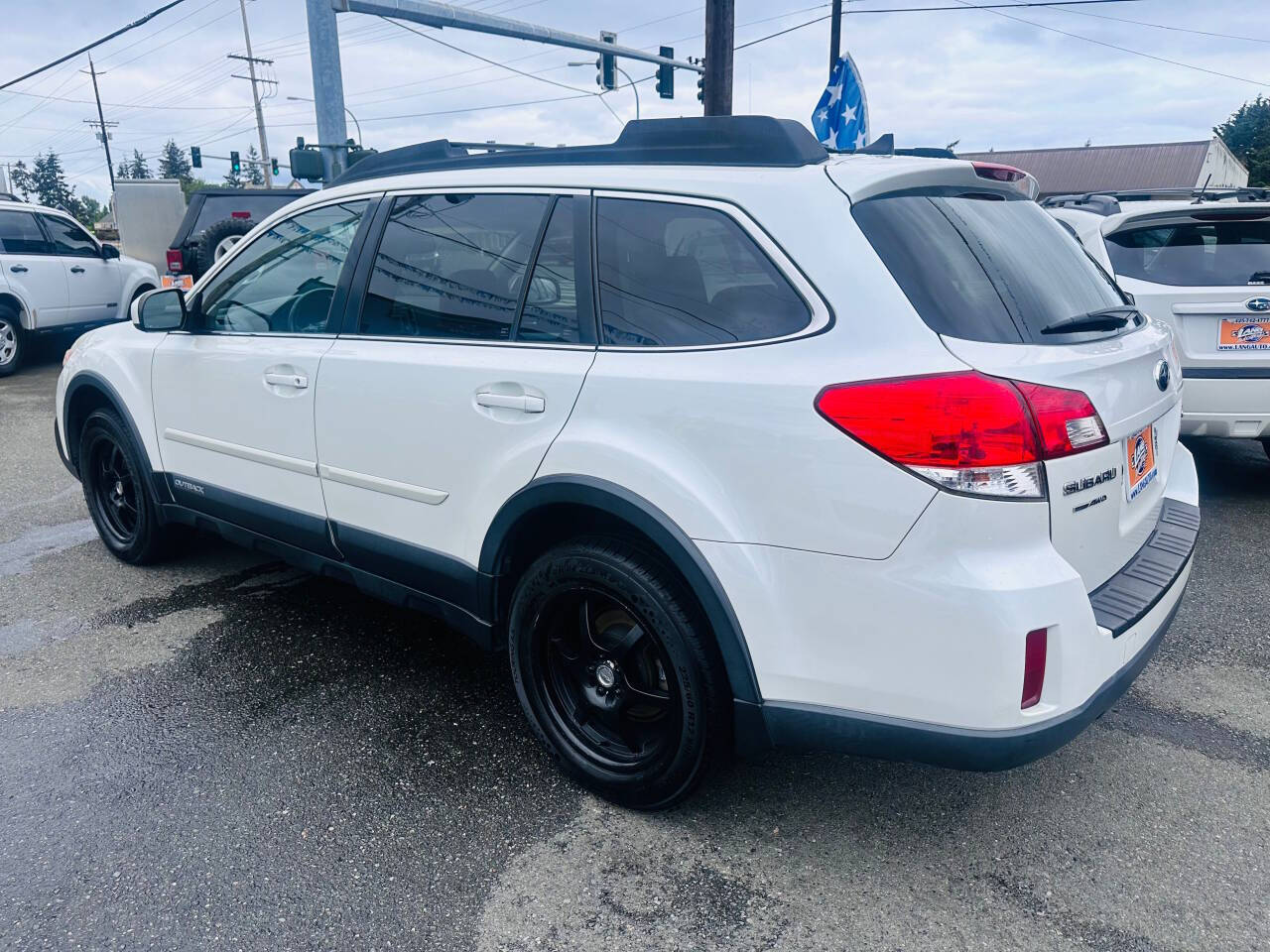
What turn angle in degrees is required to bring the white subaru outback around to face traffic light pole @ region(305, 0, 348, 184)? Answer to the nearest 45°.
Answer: approximately 45° to its right

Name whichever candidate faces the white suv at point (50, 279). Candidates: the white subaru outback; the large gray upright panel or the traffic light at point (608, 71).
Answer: the white subaru outback

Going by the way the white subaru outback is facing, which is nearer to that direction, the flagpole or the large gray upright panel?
the large gray upright panel

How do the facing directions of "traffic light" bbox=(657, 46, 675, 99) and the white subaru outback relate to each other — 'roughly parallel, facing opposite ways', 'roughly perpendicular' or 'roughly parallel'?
roughly parallel

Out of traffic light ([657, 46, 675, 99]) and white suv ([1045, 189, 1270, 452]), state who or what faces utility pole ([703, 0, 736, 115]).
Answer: the white suv

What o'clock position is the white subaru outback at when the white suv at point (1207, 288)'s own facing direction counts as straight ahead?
The white subaru outback is roughly at 8 o'clock from the white suv.

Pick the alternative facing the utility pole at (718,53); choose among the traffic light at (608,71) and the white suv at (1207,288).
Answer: the white suv

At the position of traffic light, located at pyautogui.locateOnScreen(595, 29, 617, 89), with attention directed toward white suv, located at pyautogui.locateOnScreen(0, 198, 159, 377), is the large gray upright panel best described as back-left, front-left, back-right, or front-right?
front-right

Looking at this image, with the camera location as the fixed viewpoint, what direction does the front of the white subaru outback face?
facing away from the viewer and to the left of the viewer

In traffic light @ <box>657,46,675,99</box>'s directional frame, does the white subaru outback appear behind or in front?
behind

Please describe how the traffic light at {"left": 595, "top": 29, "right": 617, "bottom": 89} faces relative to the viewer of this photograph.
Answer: facing away from the viewer and to the left of the viewer

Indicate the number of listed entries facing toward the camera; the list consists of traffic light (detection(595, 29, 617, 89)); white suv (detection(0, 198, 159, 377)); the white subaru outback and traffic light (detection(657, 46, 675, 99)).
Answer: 0
